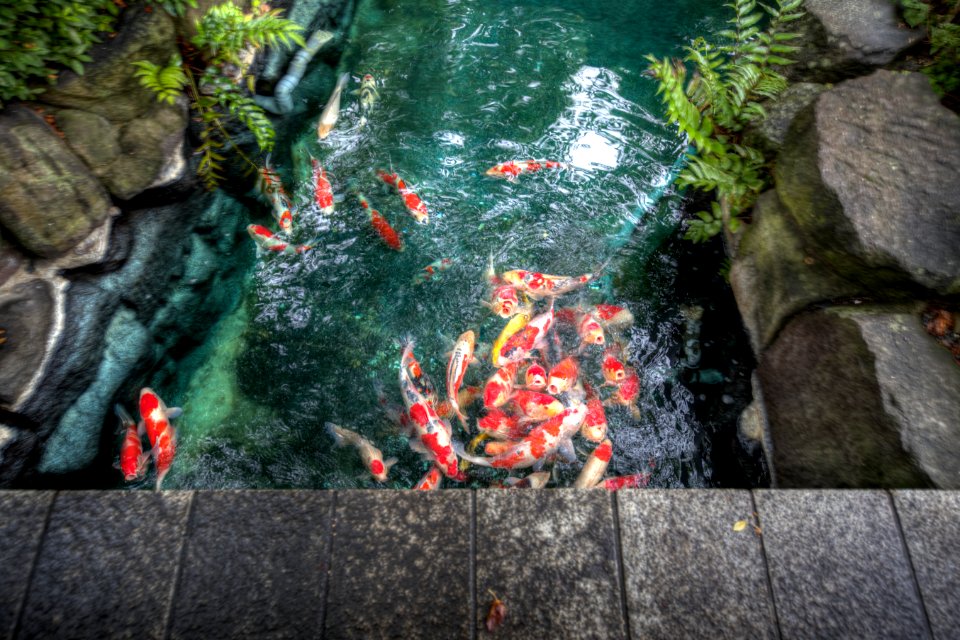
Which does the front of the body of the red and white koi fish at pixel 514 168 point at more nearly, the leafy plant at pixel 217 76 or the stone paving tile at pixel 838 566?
the leafy plant

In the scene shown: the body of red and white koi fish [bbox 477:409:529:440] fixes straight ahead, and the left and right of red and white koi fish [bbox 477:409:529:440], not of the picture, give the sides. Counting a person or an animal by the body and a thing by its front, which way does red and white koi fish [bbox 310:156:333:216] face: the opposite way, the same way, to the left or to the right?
to the left

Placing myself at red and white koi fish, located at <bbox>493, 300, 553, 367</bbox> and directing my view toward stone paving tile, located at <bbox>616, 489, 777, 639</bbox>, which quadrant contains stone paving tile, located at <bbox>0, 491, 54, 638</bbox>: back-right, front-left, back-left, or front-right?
front-right

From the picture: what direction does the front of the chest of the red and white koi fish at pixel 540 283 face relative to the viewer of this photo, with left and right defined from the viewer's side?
facing to the left of the viewer

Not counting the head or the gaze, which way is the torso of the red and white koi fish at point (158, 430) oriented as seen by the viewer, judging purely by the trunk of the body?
away from the camera

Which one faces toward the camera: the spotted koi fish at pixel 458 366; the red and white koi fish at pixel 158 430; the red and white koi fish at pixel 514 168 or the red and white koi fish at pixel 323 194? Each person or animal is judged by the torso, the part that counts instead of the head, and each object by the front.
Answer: the red and white koi fish at pixel 323 194

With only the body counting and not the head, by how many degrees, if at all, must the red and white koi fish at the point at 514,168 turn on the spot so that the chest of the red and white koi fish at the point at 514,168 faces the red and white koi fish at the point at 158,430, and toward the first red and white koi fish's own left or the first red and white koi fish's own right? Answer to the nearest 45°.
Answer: approximately 45° to the first red and white koi fish's own left

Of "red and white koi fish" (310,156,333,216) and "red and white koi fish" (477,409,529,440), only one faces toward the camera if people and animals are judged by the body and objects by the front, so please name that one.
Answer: "red and white koi fish" (310,156,333,216)

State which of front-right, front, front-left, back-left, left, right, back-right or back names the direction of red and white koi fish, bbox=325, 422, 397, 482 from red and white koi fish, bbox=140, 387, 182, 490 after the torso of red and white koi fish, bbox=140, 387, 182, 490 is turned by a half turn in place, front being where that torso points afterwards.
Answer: front-left

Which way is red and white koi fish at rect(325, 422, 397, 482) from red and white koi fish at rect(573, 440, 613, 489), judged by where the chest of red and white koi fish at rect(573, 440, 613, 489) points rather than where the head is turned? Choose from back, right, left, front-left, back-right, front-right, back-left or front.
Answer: back-left

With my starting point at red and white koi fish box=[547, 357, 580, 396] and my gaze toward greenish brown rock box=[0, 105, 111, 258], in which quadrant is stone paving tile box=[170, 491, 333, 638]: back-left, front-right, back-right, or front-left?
front-left

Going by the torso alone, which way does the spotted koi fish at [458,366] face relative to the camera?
away from the camera

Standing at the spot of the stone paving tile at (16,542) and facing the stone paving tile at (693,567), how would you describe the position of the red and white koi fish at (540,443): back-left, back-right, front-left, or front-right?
front-left

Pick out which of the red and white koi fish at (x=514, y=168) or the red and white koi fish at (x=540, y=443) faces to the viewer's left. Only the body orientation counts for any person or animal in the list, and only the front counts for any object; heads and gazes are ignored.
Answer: the red and white koi fish at (x=514, y=168)
